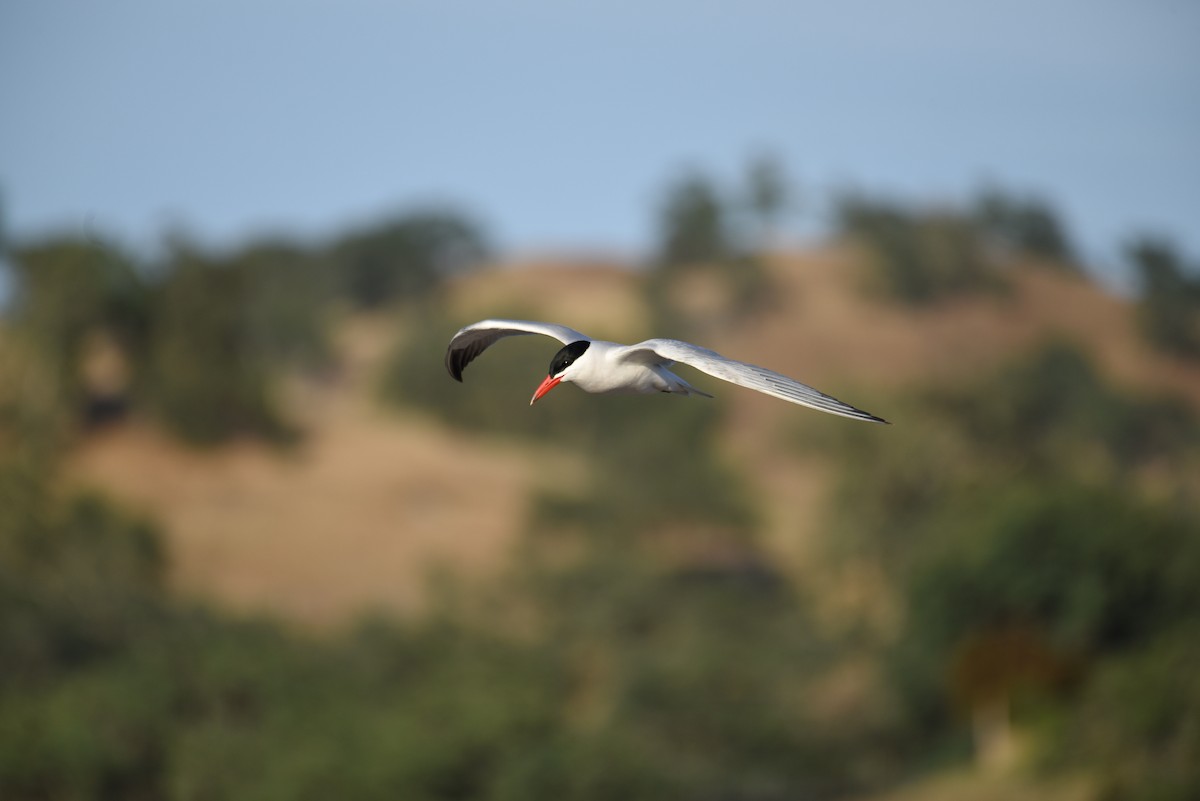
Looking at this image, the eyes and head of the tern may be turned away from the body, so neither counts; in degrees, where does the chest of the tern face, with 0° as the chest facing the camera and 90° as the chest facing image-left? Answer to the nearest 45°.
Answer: approximately 45°
